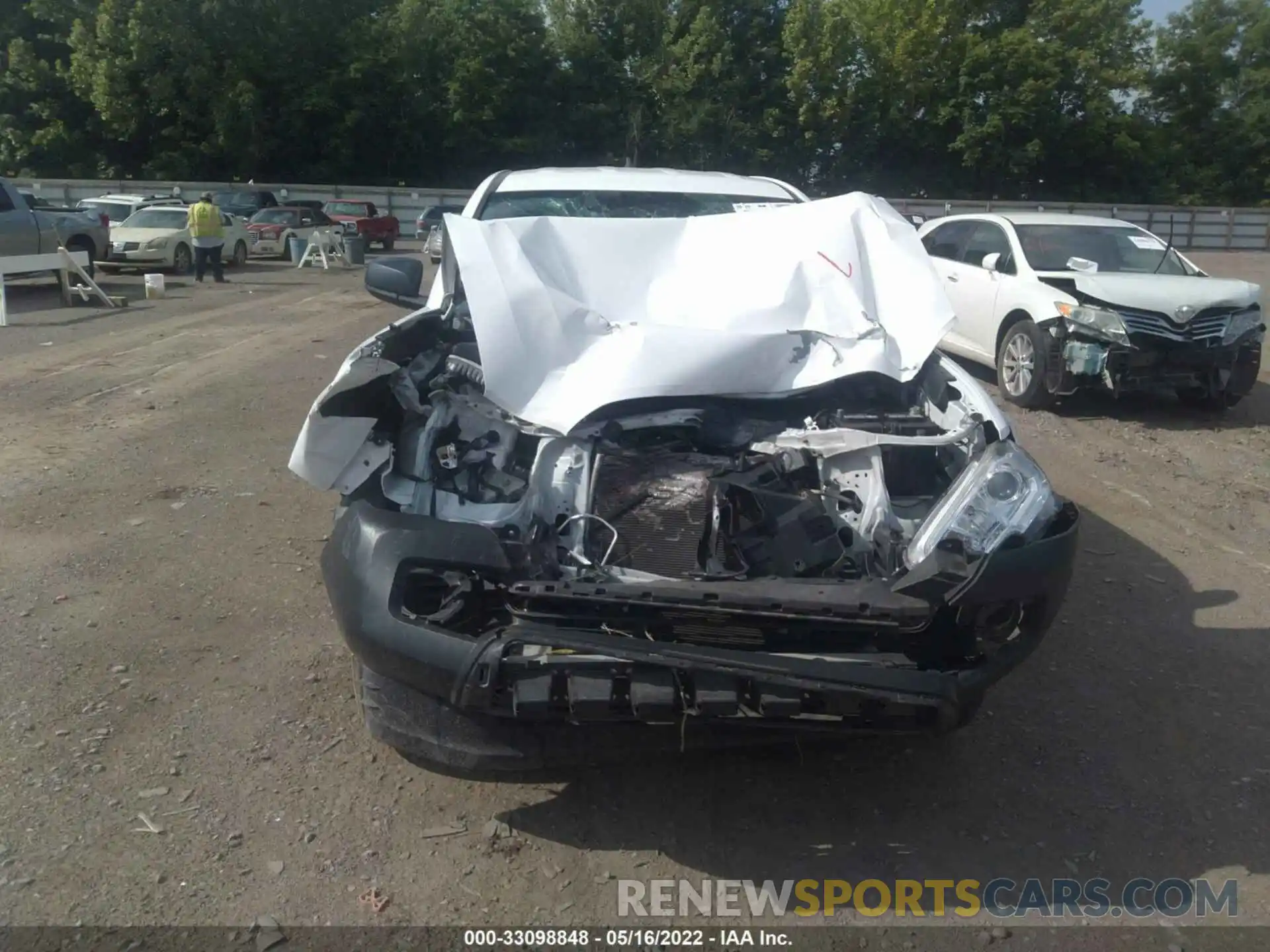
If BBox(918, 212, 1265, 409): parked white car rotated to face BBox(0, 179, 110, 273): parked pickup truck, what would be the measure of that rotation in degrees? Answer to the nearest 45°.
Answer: approximately 135° to its right

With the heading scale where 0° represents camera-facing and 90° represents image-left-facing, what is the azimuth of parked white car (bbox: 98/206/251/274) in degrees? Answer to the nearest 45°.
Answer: approximately 45°

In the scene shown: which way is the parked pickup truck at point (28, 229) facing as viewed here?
to the viewer's left

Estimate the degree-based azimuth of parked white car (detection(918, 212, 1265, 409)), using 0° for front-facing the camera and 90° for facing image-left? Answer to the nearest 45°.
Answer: approximately 315°

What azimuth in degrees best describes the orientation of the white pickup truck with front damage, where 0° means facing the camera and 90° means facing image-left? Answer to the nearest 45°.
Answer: approximately 0°
